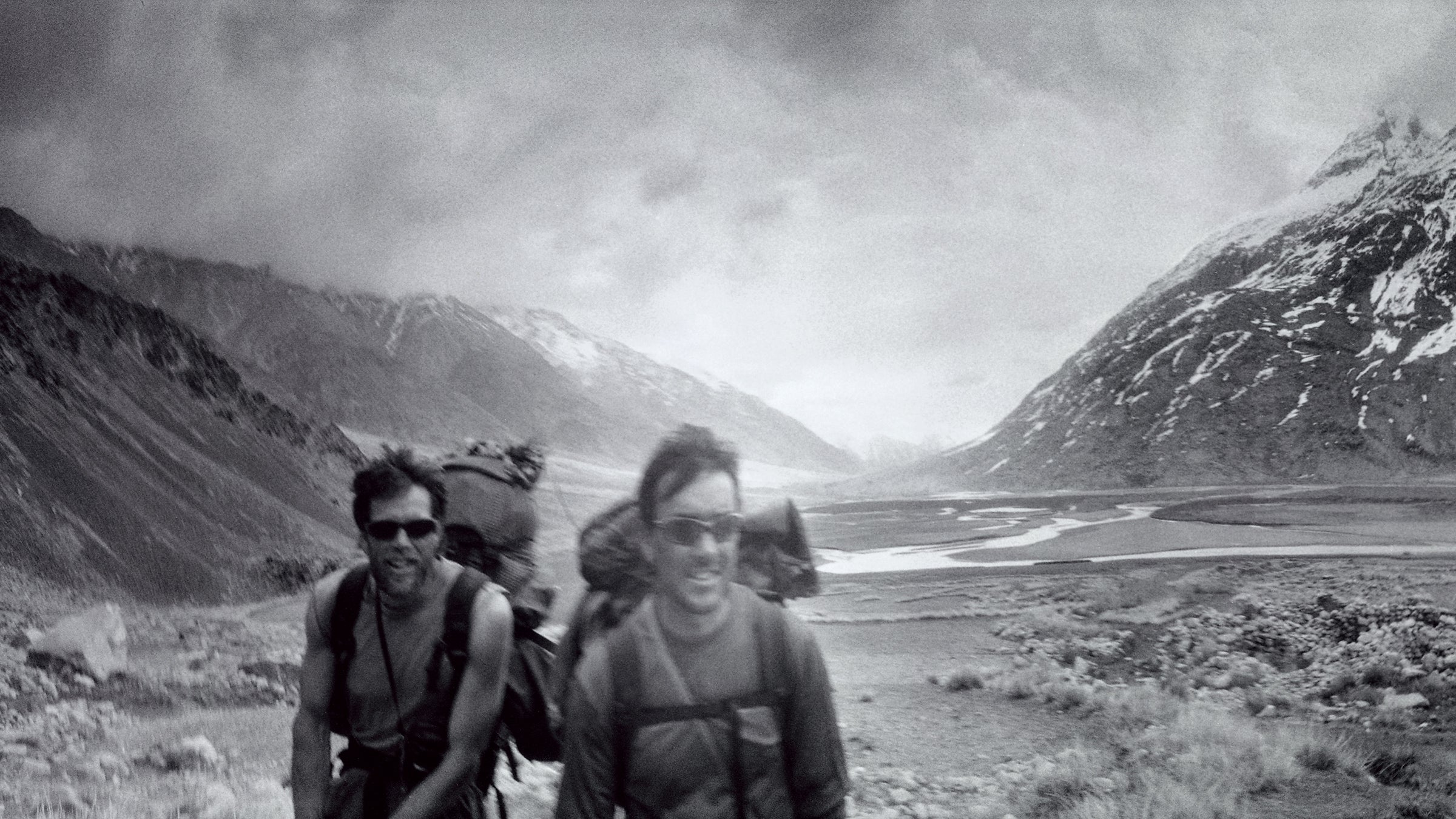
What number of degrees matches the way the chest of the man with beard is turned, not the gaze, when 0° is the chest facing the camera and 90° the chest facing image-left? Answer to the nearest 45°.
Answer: approximately 0°

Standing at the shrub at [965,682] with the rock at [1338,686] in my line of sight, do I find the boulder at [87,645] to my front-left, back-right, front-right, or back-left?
back-left

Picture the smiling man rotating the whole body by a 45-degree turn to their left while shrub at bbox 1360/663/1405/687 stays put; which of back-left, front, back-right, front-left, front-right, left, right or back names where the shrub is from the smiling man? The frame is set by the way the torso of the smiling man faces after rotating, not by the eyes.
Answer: left

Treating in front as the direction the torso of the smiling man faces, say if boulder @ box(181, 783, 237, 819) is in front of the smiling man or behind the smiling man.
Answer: behind

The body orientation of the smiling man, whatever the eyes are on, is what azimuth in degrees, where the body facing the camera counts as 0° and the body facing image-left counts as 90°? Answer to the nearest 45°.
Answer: approximately 0°

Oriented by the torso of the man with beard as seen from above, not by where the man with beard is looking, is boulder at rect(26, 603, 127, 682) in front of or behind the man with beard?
behind
